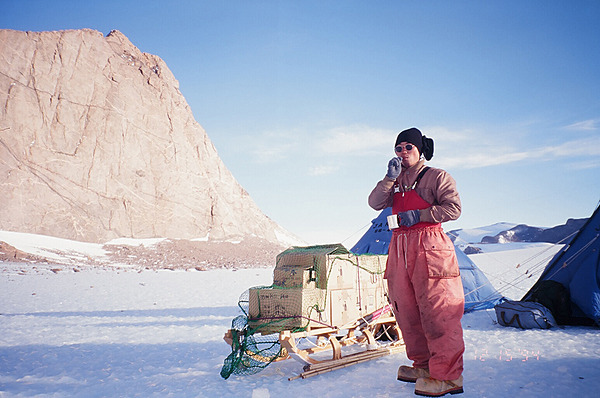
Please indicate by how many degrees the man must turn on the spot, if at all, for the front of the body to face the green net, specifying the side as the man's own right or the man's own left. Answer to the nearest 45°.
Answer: approximately 90° to the man's own right

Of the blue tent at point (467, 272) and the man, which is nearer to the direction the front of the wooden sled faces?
the man

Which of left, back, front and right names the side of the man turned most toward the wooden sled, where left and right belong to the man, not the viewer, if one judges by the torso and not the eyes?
right

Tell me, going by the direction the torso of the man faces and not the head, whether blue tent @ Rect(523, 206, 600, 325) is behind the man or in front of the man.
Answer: behind

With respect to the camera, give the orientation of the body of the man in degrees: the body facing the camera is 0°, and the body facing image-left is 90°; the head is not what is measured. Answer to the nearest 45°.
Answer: approximately 45°

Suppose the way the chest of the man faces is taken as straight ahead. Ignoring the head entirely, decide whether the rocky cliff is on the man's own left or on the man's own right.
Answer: on the man's own right

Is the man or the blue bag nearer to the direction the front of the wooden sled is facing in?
the man

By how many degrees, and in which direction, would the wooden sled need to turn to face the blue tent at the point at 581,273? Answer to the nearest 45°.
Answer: approximately 180°
